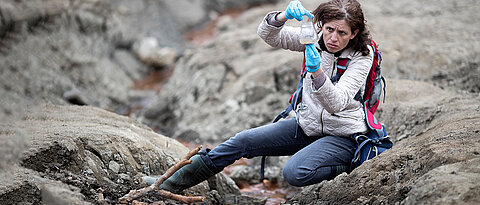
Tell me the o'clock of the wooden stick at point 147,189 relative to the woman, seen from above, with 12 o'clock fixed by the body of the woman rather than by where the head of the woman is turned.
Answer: The wooden stick is roughly at 1 o'clock from the woman.

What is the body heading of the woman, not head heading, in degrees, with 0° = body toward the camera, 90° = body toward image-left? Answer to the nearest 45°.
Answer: approximately 45°
